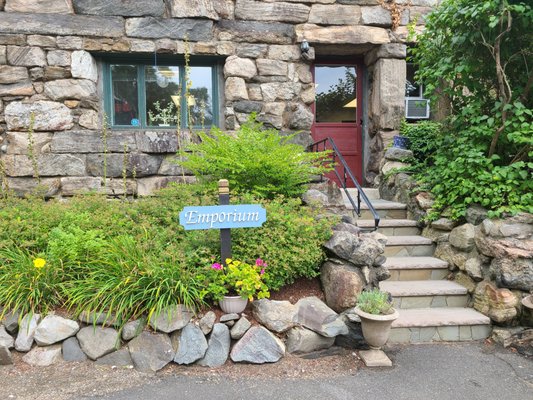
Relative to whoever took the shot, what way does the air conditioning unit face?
facing the viewer

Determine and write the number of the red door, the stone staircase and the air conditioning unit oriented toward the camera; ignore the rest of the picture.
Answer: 3

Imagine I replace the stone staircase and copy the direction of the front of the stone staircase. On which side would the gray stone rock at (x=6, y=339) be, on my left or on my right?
on my right

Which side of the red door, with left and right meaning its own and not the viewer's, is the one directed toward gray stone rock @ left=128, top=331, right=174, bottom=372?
front

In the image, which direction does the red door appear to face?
toward the camera

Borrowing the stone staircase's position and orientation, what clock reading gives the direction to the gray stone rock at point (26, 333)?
The gray stone rock is roughly at 2 o'clock from the stone staircase.

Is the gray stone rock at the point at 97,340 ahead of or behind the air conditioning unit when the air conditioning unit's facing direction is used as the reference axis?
ahead

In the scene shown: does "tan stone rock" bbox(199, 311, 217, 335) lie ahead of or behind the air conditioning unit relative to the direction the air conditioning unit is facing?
ahead

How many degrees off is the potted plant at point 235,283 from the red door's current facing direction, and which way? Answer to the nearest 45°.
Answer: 0° — it already faces it

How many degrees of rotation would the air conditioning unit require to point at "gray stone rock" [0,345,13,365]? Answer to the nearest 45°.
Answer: approximately 45° to its right

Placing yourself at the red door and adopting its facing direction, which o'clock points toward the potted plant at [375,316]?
The potted plant is roughly at 12 o'clock from the red door.

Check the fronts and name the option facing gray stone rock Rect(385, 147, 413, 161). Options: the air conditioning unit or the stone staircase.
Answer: the air conditioning unit

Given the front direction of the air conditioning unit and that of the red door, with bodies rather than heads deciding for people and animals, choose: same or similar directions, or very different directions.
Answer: same or similar directions

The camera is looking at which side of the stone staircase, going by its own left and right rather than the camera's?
front

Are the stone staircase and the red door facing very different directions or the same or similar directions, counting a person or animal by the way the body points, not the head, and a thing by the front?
same or similar directions
